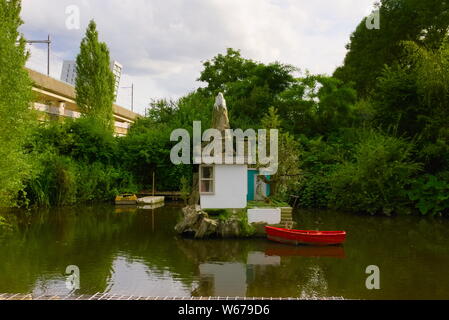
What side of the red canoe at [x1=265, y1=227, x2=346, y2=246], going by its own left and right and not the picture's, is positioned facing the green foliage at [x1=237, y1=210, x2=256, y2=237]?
front

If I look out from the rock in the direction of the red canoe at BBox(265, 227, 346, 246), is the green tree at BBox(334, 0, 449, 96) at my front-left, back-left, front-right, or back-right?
front-left

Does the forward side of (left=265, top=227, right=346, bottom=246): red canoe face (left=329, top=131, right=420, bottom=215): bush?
no

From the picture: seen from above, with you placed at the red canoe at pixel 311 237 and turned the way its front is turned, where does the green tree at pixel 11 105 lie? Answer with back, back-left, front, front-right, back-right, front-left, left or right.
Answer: front

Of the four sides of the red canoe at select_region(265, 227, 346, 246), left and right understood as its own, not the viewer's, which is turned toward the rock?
front

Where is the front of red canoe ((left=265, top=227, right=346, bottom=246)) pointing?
to the viewer's left
